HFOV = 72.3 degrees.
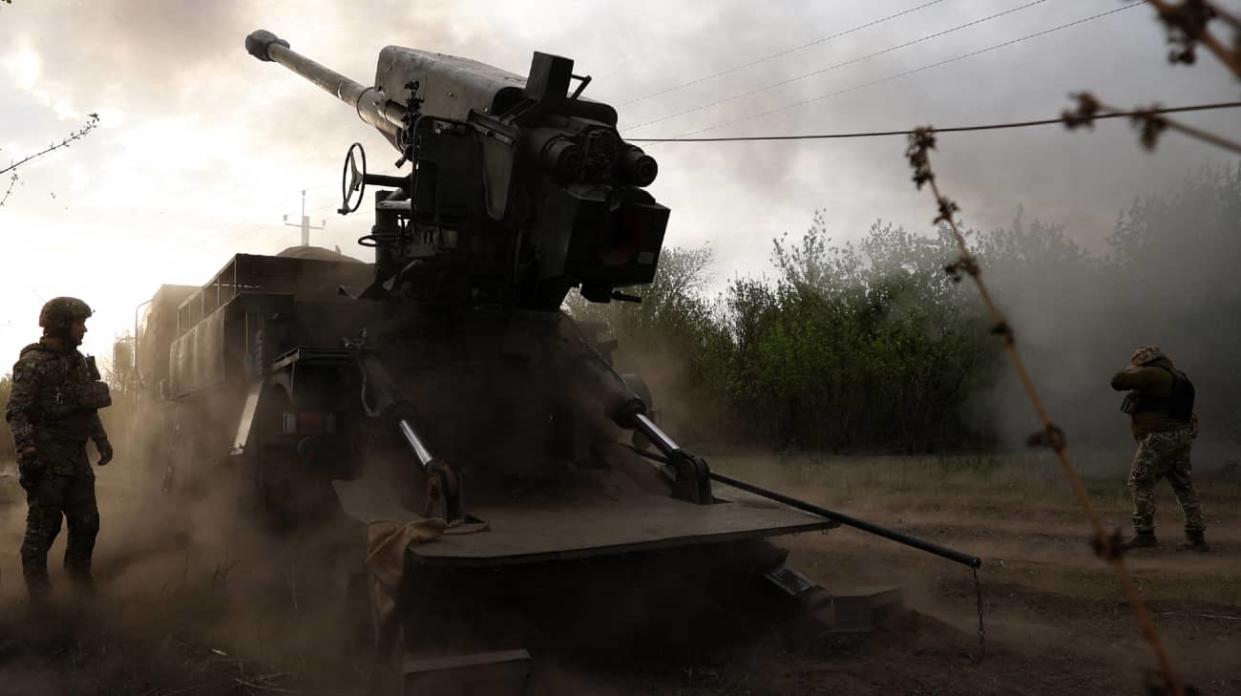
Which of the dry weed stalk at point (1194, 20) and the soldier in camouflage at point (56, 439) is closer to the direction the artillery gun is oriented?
the soldier in camouflage

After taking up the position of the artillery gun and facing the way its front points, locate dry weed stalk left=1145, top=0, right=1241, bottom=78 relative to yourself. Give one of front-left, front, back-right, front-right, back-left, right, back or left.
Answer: back-left

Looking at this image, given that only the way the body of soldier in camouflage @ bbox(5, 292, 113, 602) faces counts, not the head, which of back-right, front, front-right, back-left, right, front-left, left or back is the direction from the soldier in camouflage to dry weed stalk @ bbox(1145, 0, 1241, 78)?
front-right

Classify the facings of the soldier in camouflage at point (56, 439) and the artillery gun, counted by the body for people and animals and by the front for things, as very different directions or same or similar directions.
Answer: very different directions

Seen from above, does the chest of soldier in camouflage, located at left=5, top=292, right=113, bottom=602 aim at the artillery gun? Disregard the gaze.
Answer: yes

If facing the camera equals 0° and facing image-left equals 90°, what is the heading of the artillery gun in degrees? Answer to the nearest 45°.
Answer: approximately 135°

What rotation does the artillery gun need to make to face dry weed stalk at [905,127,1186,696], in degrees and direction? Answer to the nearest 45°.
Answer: approximately 135° to its left

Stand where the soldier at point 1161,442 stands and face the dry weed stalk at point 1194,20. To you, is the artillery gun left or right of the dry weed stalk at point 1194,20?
right

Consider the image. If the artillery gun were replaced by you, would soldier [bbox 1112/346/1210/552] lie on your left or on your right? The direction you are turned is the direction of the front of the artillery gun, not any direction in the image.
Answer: on your right

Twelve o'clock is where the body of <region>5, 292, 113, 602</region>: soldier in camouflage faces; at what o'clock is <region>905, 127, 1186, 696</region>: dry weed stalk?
The dry weed stalk is roughly at 1 o'clock from the soldier in camouflage.

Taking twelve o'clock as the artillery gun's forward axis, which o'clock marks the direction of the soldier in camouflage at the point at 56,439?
The soldier in camouflage is roughly at 11 o'clock from the artillery gun.

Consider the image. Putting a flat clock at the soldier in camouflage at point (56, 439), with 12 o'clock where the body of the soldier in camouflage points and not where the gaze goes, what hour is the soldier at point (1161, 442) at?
The soldier is roughly at 11 o'clock from the soldier in camouflage.

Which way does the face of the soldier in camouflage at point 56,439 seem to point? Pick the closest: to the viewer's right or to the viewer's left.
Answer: to the viewer's right

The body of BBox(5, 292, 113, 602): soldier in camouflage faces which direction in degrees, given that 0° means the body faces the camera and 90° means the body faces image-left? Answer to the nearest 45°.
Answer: approximately 315°
